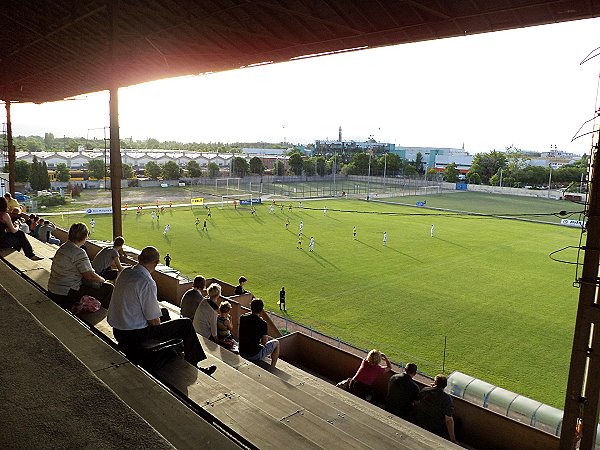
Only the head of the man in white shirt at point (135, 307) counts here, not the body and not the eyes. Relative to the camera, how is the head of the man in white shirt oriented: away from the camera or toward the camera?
away from the camera

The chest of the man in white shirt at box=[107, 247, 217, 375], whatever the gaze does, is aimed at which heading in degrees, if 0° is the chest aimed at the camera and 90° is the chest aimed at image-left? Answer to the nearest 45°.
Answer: approximately 225°

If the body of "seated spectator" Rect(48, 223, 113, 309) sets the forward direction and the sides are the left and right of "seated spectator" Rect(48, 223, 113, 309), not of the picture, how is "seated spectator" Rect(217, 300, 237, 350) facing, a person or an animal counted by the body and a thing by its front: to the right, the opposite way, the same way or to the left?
the same way

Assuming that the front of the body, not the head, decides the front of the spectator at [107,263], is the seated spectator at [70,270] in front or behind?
behind

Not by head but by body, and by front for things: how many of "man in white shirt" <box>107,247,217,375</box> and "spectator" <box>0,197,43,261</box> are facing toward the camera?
0

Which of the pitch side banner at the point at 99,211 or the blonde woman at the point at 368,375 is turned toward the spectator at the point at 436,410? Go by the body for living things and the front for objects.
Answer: the pitch side banner

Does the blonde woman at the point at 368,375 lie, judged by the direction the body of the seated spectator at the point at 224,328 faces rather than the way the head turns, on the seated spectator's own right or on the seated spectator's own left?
on the seated spectator's own right

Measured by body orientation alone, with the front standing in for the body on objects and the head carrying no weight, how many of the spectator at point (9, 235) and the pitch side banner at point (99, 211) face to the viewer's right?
1

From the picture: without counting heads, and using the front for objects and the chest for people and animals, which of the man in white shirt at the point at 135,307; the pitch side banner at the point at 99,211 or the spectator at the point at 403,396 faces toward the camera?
the pitch side banner

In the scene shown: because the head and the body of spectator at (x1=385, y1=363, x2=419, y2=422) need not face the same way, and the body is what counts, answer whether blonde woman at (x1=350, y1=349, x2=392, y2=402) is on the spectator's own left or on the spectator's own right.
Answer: on the spectator's own left

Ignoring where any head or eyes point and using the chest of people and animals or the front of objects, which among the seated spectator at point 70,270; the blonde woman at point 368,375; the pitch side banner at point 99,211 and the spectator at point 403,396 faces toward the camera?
the pitch side banner

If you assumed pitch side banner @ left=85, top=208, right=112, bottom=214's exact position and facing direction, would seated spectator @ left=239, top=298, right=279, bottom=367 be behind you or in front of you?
in front

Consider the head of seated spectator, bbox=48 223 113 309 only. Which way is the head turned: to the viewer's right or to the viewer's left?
to the viewer's right

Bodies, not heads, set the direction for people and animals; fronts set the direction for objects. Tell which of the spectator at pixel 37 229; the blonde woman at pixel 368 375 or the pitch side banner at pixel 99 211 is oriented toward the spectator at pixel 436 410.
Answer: the pitch side banner

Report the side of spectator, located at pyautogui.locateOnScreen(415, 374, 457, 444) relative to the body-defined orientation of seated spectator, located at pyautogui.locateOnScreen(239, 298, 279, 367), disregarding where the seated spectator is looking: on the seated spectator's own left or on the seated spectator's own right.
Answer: on the seated spectator's own right

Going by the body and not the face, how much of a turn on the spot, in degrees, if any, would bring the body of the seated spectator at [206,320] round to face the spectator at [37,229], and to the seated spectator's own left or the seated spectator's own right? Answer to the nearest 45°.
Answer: approximately 90° to the seated spectator's own left

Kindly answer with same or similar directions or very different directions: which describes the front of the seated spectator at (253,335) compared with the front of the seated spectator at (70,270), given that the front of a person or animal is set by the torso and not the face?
same or similar directions

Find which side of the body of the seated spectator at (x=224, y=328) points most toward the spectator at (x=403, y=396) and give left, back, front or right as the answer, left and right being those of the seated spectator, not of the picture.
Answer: right

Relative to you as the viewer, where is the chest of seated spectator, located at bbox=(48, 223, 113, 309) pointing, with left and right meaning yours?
facing away from the viewer and to the right of the viewer

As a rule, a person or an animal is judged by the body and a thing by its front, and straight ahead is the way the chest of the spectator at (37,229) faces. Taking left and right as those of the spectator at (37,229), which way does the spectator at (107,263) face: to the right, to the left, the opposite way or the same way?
the same way

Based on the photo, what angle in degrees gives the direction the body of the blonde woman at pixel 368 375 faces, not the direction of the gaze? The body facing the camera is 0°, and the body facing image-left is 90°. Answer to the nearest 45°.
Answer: approximately 225°

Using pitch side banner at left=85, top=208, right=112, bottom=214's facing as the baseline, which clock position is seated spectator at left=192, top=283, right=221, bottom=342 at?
The seated spectator is roughly at 12 o'clock from the pitch side banner.
